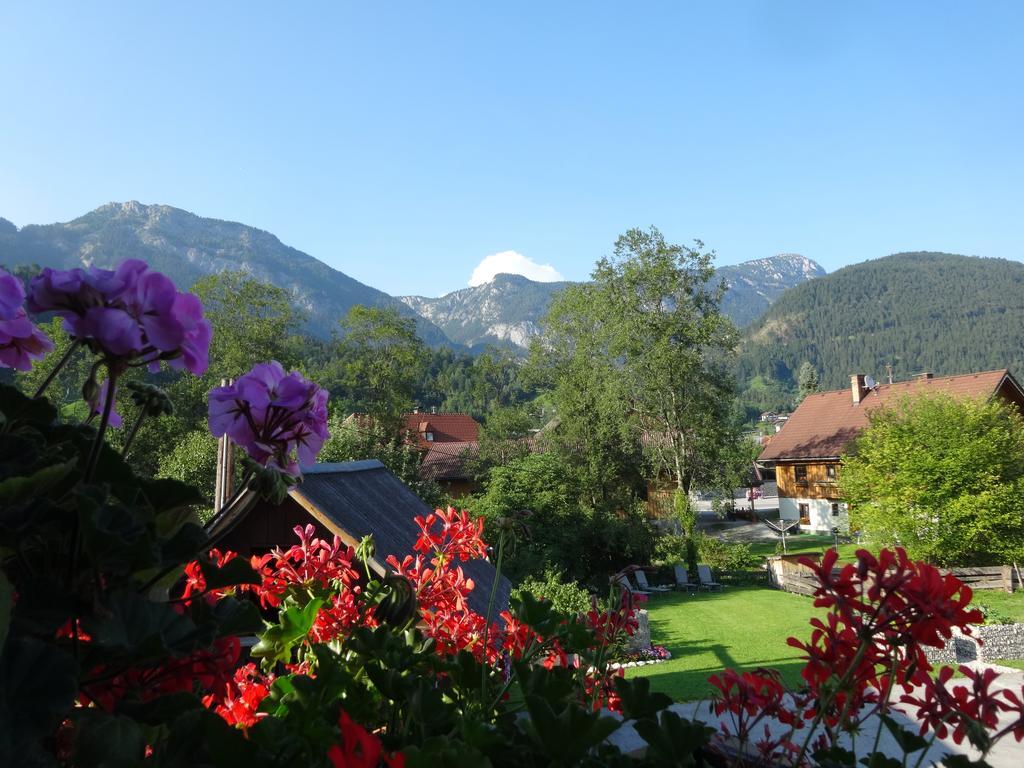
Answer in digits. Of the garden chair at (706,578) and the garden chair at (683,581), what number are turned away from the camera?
0

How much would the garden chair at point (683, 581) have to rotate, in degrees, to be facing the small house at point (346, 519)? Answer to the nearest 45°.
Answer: approximately 45° to its right

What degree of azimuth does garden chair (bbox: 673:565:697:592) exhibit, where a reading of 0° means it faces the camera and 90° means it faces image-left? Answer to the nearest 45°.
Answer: approximately 315°

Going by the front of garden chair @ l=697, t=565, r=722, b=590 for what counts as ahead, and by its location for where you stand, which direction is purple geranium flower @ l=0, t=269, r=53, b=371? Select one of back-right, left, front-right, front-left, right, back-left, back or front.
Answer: front-right

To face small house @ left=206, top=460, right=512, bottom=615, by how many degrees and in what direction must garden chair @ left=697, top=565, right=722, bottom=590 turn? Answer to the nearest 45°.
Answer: approximately 45° to its right

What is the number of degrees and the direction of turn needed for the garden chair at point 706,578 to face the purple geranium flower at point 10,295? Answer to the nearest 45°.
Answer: approximately 45° to its right

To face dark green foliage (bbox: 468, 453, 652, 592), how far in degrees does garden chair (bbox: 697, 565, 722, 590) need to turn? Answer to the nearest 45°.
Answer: approximately 90° to its right

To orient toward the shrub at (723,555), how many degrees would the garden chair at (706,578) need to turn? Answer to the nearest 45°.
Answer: approximately 135° to its left

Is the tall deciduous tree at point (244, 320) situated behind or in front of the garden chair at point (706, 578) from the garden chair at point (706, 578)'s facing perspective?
behind
